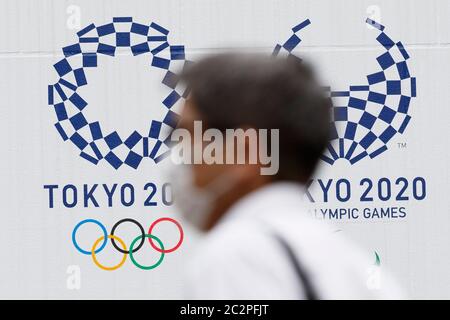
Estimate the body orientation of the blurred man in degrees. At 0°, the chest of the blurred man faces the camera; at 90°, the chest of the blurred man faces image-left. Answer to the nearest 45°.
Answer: approximately 90°

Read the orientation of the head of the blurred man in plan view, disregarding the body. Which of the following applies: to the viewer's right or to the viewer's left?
to the viewer's left
